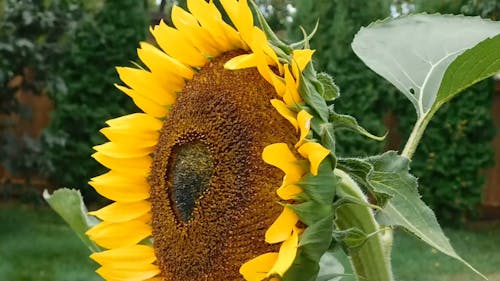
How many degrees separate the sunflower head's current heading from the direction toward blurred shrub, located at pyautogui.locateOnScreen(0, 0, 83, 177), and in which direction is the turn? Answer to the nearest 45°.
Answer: approximately 135° to its right

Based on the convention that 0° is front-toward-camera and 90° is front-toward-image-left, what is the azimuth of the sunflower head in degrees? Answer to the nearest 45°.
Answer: approximately 45°
